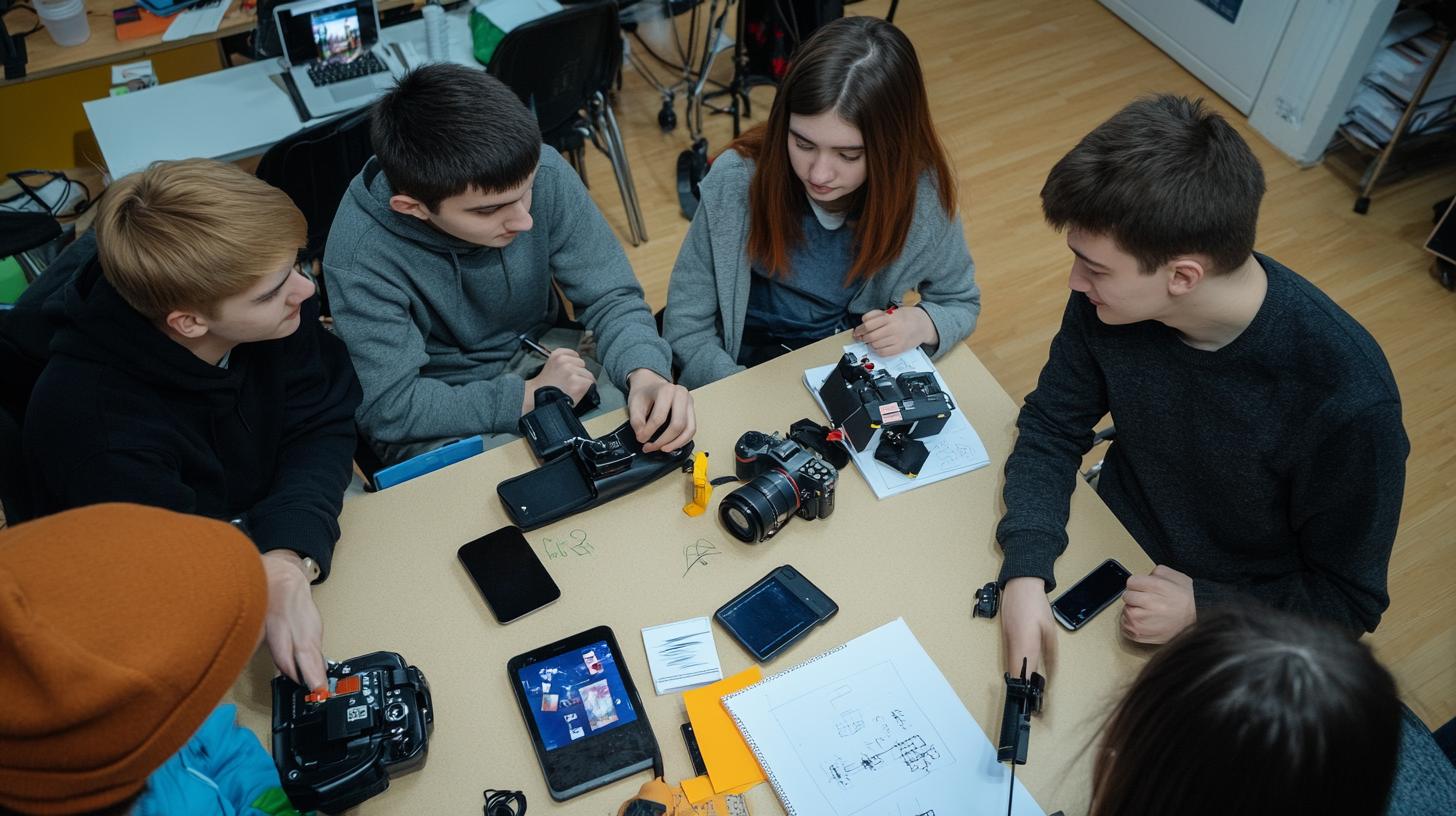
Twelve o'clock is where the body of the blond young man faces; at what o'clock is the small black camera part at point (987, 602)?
The small black camera part is roughly at 12 o'clock from the blond young man.

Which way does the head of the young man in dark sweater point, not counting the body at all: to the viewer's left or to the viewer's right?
to the viewer's left

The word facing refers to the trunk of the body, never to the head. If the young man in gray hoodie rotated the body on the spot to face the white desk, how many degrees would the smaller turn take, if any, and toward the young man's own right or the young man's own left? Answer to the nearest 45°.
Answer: approximately 180°

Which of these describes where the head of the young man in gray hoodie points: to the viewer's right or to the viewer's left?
to the viewer's right

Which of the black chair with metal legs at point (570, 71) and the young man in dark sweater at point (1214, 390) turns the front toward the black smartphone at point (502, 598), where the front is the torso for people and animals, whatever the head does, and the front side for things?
the young man in dark sweater

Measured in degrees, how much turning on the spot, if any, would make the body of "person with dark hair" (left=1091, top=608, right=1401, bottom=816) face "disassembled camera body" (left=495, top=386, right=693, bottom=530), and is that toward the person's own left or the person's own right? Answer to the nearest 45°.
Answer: approximately 45° to the person's own left

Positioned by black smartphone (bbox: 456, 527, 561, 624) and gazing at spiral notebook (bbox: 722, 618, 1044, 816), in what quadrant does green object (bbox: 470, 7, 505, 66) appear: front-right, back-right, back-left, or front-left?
back-left

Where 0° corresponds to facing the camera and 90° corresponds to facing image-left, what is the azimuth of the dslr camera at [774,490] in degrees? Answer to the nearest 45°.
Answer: approximately 45°

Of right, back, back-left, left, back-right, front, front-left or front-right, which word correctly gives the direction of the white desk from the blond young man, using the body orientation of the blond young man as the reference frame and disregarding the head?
back-left

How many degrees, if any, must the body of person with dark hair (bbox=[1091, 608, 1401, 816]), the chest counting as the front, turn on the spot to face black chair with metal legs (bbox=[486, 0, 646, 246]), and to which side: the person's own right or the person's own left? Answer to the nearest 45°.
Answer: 0° — they already face it

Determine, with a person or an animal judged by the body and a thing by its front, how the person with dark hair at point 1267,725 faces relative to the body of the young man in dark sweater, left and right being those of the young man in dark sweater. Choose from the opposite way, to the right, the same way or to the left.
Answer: to the right

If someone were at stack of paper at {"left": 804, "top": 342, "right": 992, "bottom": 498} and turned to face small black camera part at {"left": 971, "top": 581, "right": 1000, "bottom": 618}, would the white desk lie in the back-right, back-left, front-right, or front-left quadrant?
back-right
